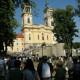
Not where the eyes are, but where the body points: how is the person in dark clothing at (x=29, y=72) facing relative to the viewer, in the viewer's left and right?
facing away from the viewer

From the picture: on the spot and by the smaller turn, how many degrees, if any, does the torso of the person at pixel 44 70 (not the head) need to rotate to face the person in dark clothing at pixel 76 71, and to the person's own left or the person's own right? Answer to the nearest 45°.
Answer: approximately 45° to the person's own right

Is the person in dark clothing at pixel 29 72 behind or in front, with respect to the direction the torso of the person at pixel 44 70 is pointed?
behind

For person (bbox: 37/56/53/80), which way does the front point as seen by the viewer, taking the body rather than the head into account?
away from the camera

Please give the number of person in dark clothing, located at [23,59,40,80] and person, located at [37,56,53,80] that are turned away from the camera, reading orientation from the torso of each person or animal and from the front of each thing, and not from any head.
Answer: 2
